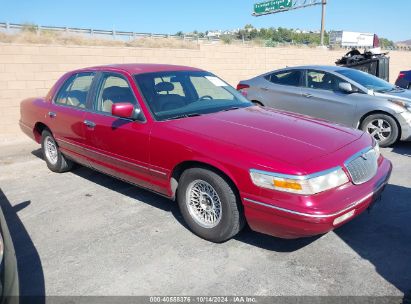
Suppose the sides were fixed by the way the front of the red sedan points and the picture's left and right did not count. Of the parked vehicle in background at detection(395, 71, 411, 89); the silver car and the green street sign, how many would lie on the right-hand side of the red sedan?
0

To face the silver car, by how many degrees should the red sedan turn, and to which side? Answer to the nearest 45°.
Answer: approximately 90° to its left

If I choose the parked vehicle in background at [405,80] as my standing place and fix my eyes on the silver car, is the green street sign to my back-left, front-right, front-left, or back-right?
back-right

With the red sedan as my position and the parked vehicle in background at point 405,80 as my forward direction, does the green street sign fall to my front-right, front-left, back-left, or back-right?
front-left

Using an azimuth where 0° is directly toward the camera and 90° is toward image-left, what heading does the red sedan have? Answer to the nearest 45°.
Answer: approximately 315°

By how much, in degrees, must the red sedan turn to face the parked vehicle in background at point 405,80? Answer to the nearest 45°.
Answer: approximately 90° to its left

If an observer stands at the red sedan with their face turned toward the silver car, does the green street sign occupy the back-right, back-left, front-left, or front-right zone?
front-left

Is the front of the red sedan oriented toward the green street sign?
no

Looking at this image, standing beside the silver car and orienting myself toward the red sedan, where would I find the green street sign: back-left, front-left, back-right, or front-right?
back-right
